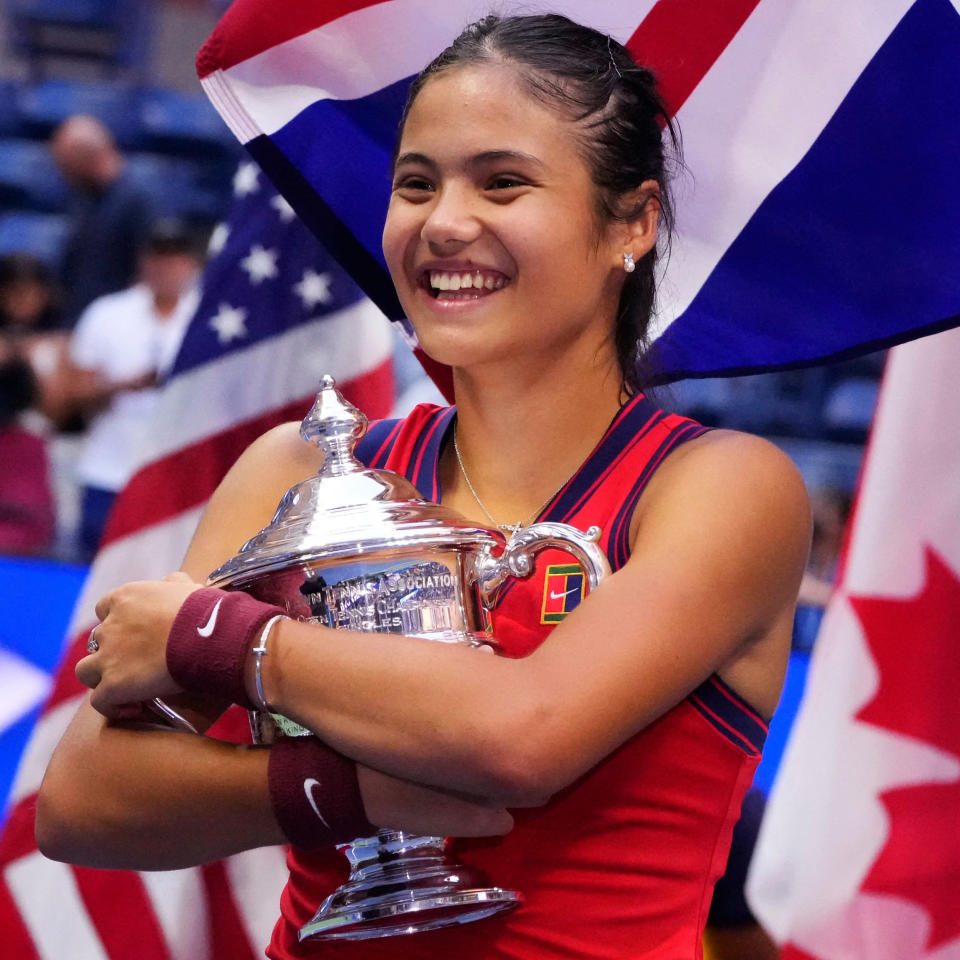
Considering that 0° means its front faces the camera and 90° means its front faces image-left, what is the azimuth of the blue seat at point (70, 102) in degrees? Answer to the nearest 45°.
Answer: approximately 0°

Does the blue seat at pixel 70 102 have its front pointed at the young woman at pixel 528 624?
yes

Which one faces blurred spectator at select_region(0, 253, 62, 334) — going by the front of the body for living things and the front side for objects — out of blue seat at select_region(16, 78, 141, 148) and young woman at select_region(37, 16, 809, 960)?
the blue seat

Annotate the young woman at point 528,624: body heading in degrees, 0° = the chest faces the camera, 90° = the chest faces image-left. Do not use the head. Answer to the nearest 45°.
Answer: approximately 45°

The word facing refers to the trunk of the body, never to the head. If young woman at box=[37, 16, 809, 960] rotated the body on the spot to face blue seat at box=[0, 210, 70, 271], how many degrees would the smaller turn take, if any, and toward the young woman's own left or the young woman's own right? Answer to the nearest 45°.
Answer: approximately 135° to the young woman's own right
